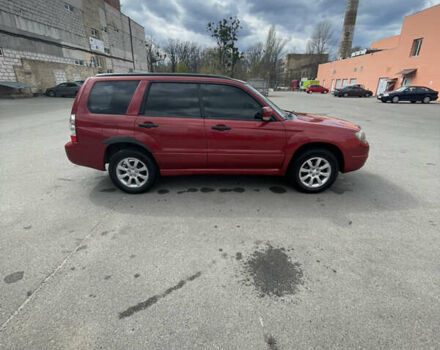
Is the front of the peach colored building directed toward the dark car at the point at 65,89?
yes

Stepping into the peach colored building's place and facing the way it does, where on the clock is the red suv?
The red suv is roughly at 11 o'clock from the peach colored building.

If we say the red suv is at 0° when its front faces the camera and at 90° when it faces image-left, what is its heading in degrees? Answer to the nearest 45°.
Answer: approximately 270°

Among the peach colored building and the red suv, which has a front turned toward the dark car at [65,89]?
the peach colored building

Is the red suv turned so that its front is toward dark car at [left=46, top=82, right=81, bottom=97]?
no

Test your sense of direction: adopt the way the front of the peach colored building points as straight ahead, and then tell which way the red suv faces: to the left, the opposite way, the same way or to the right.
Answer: the opposite way

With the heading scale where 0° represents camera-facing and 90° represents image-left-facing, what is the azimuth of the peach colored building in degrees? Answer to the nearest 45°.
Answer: approximately 45°

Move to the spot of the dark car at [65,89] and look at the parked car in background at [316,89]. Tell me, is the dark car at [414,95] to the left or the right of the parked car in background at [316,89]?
right

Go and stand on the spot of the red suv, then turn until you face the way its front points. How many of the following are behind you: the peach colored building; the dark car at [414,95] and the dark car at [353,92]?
0

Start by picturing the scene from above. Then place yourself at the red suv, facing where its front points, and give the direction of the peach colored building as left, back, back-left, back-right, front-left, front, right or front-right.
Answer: front-left

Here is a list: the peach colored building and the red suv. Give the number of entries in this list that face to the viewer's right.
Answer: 1

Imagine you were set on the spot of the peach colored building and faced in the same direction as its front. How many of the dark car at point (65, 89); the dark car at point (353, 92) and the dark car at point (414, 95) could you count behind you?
0

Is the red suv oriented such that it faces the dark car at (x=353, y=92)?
no

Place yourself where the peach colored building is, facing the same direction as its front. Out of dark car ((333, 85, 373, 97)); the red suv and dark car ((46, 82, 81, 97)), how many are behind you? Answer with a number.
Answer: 0
